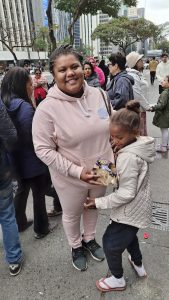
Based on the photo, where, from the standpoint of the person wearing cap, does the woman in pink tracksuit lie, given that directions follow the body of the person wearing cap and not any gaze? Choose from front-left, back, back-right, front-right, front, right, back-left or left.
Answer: right

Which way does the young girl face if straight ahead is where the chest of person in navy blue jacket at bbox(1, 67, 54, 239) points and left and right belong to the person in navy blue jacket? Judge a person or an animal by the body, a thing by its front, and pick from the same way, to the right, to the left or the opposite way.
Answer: to the left

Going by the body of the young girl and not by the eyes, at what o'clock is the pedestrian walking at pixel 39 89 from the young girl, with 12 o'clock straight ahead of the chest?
The pedestrian walking is roughly at 2 o'clock from the young girl.

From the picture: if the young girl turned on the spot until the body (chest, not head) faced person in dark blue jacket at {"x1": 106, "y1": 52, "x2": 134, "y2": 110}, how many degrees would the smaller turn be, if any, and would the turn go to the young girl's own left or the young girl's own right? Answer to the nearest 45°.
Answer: approximately 90° to the young girl's own right

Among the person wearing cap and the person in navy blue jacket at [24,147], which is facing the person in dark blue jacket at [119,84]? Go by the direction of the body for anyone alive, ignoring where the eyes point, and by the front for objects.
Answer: the person in navy blue jacket at [24,147]

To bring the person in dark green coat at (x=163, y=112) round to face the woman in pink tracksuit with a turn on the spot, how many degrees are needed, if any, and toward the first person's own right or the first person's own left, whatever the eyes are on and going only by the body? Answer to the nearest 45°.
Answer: approximately 90° to the first person's own left

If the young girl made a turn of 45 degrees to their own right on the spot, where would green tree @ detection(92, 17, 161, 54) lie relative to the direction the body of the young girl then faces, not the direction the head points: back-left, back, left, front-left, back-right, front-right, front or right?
front-right

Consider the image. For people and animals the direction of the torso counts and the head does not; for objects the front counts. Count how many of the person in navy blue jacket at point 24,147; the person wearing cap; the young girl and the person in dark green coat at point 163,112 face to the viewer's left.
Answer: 2

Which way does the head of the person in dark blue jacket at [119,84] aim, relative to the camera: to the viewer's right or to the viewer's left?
to the viewer's left

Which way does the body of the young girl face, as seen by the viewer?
to the viewer's left

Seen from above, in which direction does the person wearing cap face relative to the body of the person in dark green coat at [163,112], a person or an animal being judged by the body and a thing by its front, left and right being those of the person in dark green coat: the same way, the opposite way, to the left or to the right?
the opposite way

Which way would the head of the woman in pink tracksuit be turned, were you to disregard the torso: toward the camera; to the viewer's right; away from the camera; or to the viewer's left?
toward the camera

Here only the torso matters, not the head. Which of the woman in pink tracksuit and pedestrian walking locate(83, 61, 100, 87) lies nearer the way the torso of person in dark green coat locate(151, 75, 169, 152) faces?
the pedestrian walking
